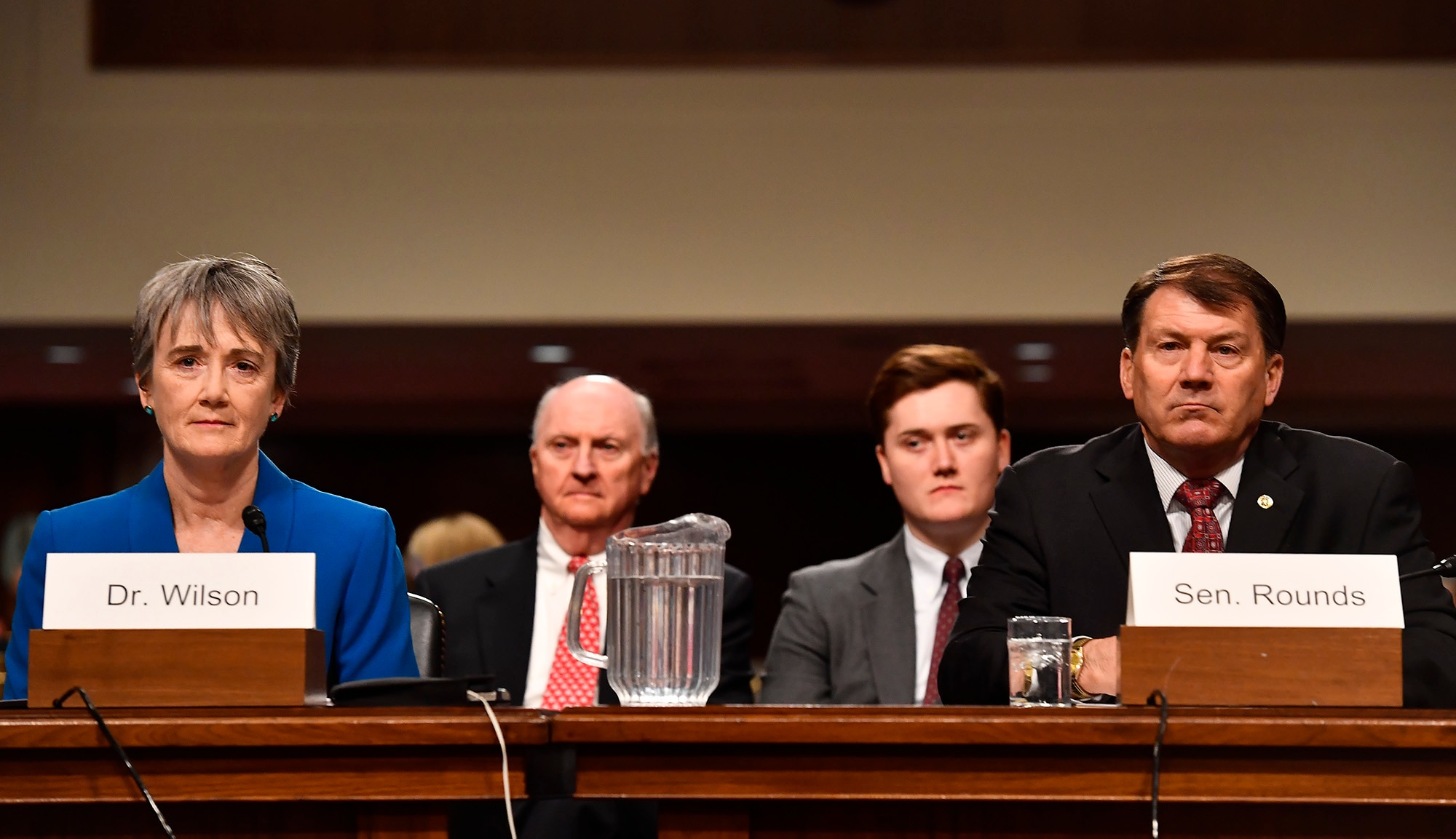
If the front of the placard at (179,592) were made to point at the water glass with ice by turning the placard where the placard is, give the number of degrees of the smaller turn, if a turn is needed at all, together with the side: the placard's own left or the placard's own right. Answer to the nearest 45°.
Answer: approximately 90° to the placard's own left

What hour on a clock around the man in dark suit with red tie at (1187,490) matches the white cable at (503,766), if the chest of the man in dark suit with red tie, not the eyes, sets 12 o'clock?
The white cable is roughly at 1 o'clock from the man in dark suit with red tie.

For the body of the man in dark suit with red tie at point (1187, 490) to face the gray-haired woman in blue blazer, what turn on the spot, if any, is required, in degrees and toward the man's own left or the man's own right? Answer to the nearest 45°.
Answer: approximately 45° to the man's own right

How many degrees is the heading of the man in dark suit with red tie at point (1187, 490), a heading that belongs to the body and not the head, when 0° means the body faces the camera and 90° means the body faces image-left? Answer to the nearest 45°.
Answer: approximately 0°

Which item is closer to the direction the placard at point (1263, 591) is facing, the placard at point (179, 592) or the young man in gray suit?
the placard

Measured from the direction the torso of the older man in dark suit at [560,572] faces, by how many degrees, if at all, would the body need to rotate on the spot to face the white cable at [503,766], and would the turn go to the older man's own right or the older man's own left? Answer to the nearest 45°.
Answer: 0° — they already face it

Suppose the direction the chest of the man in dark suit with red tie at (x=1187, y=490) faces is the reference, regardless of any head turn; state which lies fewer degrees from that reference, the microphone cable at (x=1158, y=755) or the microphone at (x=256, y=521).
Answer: the microphone cable
